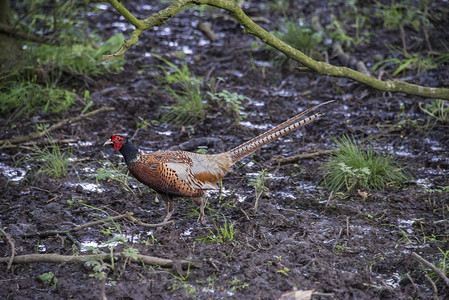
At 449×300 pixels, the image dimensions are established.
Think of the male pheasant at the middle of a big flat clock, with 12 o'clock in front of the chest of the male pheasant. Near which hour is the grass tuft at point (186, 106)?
The grass tuft is roughly at 3 o'clock from the male pheasant.

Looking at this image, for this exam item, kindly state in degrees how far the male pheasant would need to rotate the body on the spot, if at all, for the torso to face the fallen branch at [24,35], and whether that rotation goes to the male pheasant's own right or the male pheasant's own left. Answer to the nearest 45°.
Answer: approximately 45° to the male pheasant's own right

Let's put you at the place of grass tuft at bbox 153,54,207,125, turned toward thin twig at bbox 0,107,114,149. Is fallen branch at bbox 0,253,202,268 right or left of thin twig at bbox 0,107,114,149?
left

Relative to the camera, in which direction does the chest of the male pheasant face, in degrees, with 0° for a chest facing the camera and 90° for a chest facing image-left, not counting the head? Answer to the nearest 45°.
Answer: approximately 90°

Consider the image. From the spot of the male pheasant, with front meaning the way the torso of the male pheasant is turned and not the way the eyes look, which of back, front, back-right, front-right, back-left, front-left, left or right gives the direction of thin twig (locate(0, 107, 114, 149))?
front-right

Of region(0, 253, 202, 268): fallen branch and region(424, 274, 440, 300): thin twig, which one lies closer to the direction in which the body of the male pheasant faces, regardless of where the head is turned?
the fallen branch

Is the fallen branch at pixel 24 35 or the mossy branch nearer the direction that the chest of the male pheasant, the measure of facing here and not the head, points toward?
the fallen branch

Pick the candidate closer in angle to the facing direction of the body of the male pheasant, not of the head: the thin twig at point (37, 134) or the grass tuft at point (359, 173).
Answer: the thin twig

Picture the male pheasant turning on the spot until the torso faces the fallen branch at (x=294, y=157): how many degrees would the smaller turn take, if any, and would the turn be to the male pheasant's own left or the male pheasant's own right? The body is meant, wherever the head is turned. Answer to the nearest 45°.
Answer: approximately 135° to the male pheasant's own right
